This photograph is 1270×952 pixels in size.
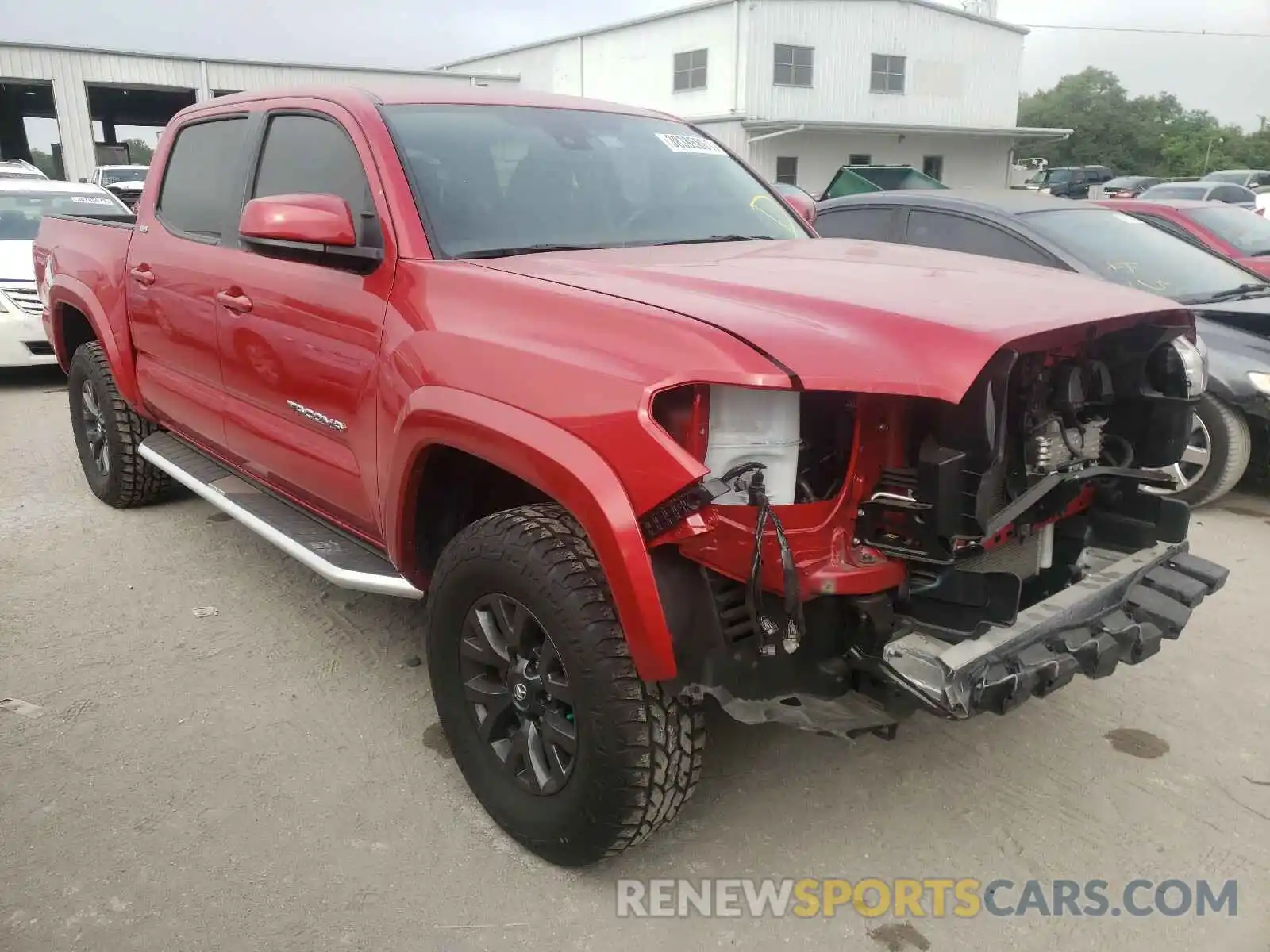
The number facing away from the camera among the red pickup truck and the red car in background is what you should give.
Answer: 0

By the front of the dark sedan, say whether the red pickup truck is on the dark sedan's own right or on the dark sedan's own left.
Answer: on the dark sedan's own right

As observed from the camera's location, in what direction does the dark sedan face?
facing the viewer and to the right of the viewer

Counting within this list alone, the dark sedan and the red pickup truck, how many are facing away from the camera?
0

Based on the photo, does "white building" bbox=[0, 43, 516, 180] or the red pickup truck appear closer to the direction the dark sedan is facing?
the red pickup truck

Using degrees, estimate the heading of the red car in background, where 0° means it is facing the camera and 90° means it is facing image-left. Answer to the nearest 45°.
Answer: approximately 315°

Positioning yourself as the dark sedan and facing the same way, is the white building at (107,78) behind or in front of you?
behind
